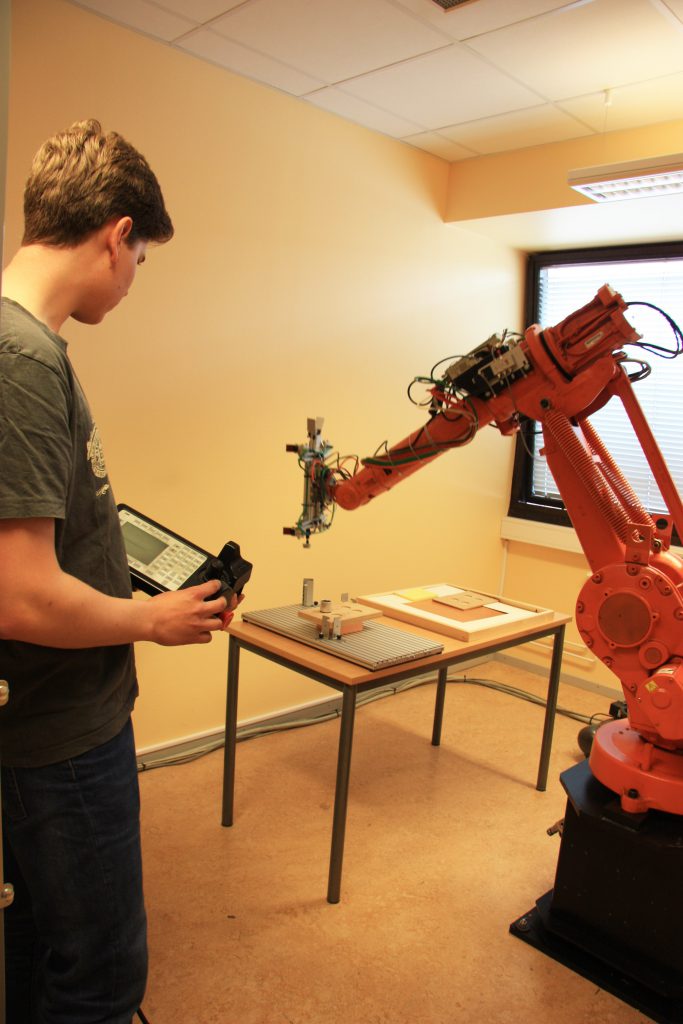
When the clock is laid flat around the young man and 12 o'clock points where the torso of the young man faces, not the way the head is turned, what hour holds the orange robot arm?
The orange robot arm is roughly at 11 o'clock from the young man.

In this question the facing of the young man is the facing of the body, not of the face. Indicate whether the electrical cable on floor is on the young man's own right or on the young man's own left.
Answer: on the young man's own left

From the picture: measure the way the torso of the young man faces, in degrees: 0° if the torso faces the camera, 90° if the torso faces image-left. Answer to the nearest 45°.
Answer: approximately 270°

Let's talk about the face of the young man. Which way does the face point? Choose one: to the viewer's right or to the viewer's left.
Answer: to the viewer's right

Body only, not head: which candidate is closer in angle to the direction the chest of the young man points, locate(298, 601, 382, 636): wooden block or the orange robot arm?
the orange robot arm

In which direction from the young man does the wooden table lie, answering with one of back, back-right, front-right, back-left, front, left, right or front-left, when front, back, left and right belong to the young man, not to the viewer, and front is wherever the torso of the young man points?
front-left

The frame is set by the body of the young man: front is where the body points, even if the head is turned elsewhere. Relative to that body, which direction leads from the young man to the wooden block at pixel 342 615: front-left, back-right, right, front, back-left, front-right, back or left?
front-left
